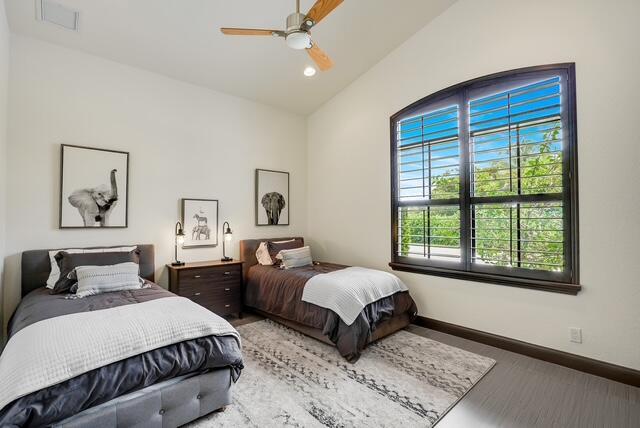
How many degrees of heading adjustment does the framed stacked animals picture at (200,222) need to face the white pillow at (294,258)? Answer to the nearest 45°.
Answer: approximately 90° to its left

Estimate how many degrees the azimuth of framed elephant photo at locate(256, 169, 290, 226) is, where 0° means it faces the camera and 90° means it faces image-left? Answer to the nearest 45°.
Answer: approximately 315°

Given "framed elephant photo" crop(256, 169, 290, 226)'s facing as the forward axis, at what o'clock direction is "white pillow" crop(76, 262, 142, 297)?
The white pillow is roughly at 3 o'clock from the framed elephant photo.

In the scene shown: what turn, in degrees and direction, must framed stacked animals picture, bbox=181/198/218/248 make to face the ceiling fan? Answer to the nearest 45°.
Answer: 0° — it already faces it
